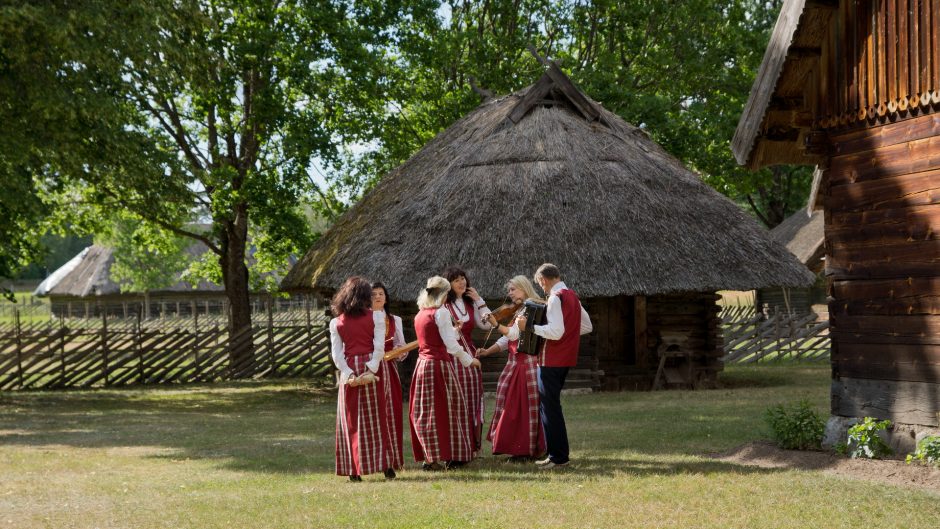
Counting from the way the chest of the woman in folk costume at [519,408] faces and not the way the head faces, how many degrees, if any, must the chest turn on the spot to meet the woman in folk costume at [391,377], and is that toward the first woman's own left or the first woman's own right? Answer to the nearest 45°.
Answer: approximately 45° to the first woman's own right

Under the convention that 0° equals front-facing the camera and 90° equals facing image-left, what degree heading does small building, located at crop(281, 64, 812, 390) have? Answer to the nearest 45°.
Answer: approximately 0°

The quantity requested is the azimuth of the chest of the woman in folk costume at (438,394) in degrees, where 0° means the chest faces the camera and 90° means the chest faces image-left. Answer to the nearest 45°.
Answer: approximately 225°

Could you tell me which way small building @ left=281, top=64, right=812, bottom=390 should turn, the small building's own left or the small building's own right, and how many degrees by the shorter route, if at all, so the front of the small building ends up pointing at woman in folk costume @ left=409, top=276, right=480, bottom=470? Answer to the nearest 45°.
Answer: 0° — it already faces them

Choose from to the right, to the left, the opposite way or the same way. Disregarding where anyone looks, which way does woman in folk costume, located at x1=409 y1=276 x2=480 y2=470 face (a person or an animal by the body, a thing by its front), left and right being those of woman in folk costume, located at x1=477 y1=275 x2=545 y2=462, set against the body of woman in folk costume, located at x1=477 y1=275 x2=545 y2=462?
the opposite way

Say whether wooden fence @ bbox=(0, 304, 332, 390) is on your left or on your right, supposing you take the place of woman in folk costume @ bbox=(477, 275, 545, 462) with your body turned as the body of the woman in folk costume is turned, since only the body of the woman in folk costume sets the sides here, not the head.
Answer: on your right

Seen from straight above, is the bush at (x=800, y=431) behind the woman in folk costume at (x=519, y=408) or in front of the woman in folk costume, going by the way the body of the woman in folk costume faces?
behind

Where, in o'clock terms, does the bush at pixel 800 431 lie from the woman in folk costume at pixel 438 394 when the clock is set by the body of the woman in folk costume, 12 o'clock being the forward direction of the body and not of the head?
The bush is roughly at 1 o'clock from the woman in folk costume.

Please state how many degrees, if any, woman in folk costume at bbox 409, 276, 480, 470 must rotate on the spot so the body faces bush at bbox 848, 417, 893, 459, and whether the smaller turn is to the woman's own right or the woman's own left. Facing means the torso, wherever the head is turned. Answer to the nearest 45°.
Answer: approximately 45° to the woman's own right

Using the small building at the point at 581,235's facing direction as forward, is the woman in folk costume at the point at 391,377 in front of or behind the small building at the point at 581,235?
in front

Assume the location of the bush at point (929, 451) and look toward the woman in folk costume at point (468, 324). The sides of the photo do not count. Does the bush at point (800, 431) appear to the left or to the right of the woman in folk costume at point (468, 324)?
right

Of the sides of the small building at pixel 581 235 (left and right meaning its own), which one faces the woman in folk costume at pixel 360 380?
front
